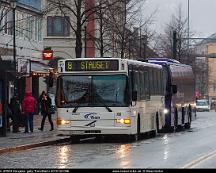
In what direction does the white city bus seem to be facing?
toward the camera

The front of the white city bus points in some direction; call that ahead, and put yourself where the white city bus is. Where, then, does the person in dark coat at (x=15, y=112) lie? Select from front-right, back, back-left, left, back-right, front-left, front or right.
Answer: back-right
